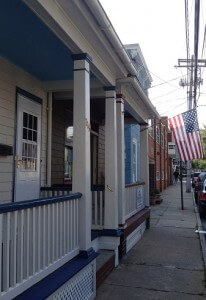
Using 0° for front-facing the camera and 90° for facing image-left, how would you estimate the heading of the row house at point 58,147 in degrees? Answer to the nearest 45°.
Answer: approximately 315°

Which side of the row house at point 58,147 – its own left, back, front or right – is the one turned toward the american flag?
left
